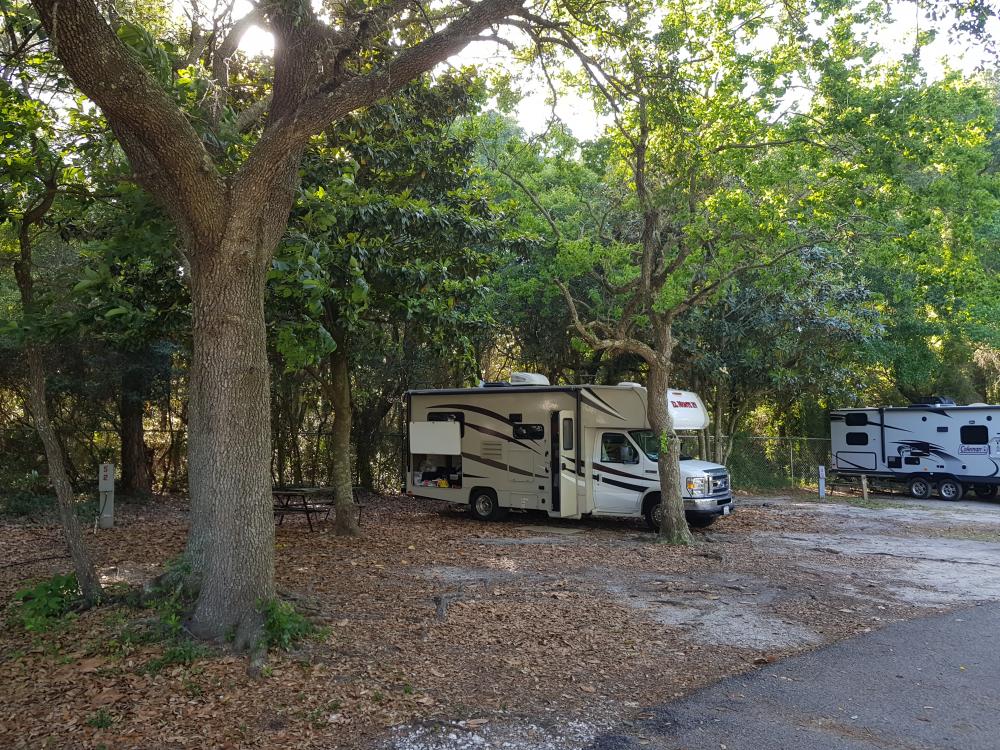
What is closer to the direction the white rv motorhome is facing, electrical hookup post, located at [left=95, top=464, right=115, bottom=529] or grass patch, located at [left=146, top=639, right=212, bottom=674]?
the grass patch

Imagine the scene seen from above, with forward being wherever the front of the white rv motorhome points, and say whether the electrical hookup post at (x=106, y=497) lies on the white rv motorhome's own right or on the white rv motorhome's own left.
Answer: on the white rv motorhome's own right

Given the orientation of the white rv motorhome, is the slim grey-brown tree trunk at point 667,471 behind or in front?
in front

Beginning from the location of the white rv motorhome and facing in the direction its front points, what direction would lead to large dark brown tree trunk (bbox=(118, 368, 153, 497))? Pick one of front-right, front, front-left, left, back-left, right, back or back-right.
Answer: back-right

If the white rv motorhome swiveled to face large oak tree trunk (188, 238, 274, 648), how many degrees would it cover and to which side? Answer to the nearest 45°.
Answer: approximately 45° to its right

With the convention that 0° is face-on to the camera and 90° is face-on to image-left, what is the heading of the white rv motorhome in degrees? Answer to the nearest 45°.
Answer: approximately 315°

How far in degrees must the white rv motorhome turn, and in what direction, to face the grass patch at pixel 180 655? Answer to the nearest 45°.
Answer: approximately 45° to its right
